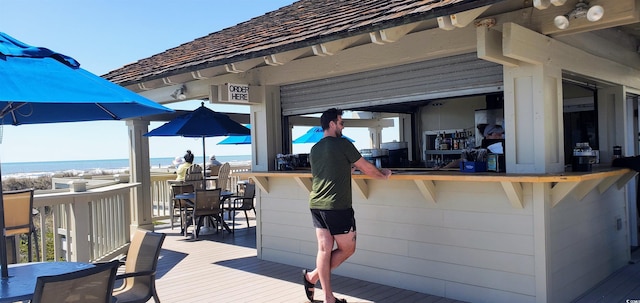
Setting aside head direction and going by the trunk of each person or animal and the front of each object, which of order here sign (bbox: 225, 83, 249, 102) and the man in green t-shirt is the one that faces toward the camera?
the order here sign

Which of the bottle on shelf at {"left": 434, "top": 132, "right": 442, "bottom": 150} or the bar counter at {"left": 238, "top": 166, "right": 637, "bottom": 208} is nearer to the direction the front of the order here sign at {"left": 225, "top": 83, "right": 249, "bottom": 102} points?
the bar counter

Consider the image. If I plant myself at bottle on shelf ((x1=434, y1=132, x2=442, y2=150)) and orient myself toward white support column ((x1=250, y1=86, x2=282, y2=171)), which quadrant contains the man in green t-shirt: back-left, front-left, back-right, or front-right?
front-left

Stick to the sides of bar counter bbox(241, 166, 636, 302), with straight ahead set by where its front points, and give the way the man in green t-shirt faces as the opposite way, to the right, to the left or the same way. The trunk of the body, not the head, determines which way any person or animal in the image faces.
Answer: the opposite way

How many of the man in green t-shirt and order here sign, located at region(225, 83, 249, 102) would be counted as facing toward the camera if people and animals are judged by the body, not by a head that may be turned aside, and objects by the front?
1

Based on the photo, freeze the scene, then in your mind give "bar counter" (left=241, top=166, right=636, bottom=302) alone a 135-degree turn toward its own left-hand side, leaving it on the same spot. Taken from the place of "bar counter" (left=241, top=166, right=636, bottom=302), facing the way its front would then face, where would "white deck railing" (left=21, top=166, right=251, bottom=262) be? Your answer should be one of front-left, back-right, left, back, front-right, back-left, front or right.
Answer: back

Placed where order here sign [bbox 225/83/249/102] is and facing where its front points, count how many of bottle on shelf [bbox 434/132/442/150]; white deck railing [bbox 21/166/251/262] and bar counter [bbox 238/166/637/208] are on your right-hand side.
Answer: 1

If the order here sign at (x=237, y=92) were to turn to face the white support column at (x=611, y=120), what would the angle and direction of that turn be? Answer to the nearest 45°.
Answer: approximately 90° to its left

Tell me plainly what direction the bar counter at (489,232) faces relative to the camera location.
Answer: facing the viewer and to the left of the viewer

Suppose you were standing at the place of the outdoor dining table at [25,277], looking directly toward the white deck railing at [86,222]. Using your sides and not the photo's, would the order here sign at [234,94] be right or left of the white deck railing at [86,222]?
right

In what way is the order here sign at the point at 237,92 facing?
toward the camera

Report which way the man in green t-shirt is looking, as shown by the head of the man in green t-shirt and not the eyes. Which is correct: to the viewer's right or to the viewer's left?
to the viewer's right

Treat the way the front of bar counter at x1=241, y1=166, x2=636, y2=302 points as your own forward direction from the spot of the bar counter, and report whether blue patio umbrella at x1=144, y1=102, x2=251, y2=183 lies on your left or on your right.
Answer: on your right
